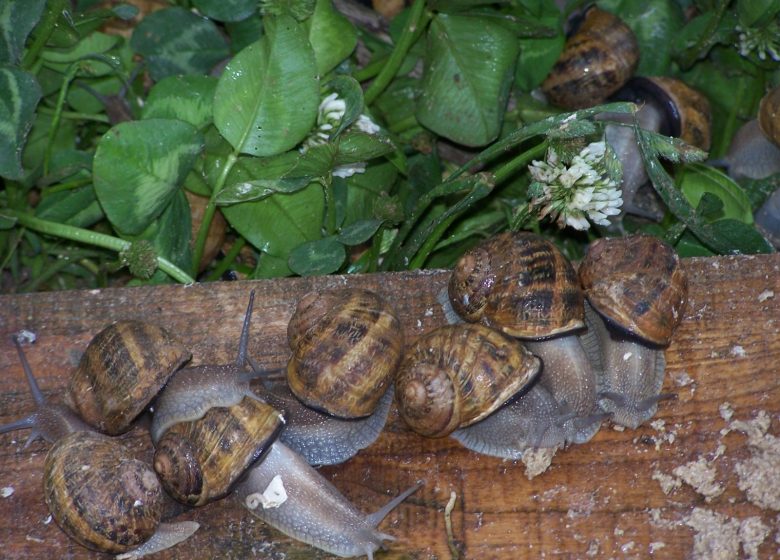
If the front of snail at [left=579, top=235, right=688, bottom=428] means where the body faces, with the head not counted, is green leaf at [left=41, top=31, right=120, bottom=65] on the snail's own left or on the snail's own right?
on the snail's own right

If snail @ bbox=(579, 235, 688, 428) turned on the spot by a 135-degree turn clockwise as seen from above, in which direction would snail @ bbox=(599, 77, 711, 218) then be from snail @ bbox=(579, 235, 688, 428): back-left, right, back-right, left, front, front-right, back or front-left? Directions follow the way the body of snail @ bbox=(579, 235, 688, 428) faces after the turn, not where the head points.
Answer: front-right

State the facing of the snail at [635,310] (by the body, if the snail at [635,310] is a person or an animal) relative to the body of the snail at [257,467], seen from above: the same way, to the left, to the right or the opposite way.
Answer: to the right

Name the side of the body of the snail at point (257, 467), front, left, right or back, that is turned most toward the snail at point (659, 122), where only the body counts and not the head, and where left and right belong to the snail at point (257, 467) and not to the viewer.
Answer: left

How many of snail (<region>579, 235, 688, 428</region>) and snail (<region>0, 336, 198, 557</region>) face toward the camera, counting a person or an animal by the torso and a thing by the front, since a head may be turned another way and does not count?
1

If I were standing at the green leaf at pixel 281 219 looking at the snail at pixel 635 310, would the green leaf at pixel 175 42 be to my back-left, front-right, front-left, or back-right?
back-left

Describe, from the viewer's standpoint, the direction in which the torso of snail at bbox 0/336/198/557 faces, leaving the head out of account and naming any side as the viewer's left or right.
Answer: facing away from the viewer and to the left of the viewer

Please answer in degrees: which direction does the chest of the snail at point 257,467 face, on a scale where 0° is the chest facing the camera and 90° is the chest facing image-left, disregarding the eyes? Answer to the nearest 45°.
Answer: approximately 315°

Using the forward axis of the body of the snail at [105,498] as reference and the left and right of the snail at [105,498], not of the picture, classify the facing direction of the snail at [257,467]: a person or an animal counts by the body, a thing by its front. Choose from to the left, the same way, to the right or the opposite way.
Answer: the opposite way

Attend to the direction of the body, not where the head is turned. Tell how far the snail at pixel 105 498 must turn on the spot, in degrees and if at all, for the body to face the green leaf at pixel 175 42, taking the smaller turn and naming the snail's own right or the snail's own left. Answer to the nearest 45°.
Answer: approximately 90° to the snail's own right

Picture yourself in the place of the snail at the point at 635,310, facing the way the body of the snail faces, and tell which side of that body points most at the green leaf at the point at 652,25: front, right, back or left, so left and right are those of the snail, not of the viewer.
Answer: back
